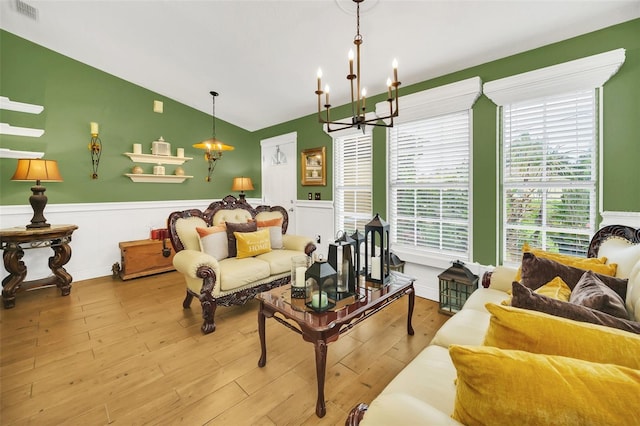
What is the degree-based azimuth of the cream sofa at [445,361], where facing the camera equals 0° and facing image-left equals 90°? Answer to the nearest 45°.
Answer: approximately 90°

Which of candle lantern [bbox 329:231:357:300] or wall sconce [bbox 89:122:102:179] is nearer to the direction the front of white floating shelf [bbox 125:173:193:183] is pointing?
the candle lantern

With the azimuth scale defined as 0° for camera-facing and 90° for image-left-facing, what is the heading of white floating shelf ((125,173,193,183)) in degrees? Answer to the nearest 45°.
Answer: approximately 0°

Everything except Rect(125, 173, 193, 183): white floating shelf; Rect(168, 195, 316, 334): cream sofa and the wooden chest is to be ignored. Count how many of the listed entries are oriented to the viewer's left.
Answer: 0

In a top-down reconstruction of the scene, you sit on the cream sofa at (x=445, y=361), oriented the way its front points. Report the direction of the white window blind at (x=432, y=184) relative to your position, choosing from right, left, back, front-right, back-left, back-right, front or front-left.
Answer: right

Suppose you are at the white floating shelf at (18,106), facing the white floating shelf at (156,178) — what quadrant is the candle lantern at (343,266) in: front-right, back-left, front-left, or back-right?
front-right

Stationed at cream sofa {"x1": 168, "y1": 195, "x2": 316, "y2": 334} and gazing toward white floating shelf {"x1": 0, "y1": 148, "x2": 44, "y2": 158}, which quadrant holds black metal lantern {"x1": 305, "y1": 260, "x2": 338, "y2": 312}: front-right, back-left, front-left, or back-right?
back-left

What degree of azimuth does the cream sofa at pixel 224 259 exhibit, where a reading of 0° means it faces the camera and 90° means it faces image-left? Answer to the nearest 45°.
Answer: approximately 315°

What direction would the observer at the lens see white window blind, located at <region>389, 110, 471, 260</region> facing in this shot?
facing the viewer and to the left of the viewer

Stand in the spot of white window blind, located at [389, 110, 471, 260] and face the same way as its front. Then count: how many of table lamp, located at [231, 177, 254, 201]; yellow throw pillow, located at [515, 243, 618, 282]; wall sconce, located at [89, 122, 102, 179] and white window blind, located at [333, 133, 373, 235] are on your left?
1

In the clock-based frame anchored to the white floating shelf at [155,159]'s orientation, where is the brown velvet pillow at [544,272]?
The brown velvet pillow is roughly at 11 o'clock from the white floating shelf.

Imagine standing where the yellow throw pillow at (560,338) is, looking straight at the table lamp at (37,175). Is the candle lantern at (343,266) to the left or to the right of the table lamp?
right

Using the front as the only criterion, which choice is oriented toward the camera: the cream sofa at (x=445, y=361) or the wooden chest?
the wooden chest

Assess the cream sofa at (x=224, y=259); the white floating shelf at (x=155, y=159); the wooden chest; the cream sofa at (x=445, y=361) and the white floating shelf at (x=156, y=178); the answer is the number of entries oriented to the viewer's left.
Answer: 1

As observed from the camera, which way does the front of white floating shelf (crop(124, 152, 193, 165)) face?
facing the viewer

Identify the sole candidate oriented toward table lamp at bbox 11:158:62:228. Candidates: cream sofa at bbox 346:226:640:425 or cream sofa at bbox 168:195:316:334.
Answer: cream sofa at bbox 346:226:640:425

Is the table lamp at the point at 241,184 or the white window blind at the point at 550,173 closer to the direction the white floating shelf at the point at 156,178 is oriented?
the white window blind
